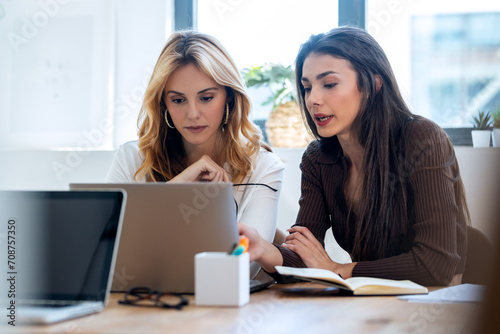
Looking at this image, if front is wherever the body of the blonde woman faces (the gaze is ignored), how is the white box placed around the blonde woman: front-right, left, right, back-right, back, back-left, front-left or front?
front

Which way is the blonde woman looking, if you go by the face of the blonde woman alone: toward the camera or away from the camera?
toward the camera

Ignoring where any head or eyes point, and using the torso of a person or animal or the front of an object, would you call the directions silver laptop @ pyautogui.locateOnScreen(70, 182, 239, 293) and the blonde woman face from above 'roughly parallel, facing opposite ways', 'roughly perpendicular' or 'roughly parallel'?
roughly parallel, facing opposite ways

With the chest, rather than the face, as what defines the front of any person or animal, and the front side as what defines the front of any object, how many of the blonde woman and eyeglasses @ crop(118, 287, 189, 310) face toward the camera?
2

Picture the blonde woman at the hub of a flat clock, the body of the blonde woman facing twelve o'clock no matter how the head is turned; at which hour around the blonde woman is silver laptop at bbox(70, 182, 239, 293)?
The silver laptop is roughly at 12 o'clock from the blonde woman.

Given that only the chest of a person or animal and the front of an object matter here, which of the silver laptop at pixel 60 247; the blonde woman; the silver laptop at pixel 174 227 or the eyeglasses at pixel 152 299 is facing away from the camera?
the silver laptop at pixel 174 227

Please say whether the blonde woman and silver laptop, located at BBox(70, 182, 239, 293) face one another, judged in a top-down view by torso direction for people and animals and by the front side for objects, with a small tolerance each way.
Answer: yes

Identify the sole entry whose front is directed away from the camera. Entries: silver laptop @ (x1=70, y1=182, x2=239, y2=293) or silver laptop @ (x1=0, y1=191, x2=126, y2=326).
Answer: silver laptop @ (x1=70, y1=182, x2=239, y2=293)

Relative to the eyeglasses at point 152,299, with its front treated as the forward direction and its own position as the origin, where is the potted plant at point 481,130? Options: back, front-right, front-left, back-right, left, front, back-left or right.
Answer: back-left

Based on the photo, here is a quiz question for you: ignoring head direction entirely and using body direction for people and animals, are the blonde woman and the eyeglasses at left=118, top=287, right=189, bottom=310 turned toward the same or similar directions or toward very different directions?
same or similar directions

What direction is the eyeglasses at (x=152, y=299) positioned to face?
toward the camera

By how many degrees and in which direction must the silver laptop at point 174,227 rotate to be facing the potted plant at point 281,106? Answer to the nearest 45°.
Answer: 0° — it already faces it

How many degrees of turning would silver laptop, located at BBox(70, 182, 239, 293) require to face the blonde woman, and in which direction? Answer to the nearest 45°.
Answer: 0° — it already faces them

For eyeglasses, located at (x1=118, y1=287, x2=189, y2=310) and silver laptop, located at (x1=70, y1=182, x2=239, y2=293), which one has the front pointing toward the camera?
the eyeglasses

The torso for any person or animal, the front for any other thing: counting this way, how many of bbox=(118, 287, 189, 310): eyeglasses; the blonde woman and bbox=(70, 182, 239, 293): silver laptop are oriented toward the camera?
2

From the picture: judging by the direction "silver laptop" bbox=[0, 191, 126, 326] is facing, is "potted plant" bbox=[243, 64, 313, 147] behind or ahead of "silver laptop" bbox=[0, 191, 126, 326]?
behind

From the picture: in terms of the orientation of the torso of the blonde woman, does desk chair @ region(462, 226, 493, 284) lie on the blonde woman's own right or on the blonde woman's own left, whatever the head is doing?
on the blonde woman's own left

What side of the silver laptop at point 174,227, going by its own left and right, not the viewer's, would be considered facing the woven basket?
front

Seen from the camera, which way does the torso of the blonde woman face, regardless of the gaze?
toward the camera

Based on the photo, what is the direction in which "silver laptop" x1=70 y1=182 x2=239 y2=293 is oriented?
away from the camera
